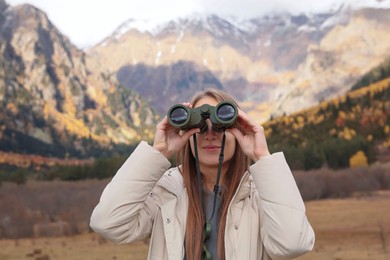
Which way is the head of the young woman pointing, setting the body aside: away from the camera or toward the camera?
toward the camera

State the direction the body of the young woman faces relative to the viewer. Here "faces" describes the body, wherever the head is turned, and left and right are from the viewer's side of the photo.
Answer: facing the viewer
